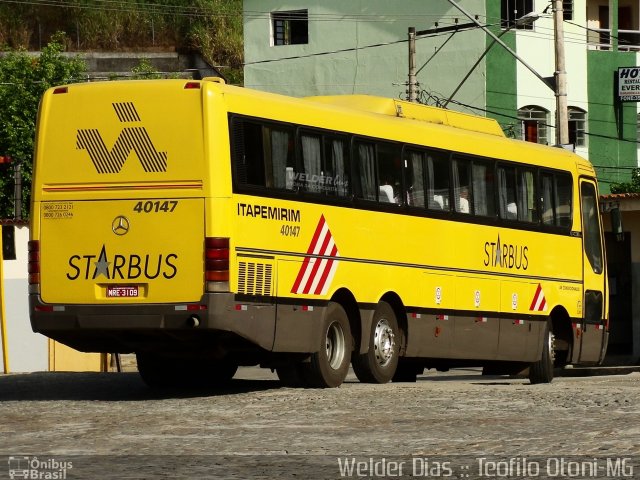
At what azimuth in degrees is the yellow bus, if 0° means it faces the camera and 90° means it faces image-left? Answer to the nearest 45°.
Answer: approximately 225°

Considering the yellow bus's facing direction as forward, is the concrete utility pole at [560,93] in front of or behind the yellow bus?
in front
